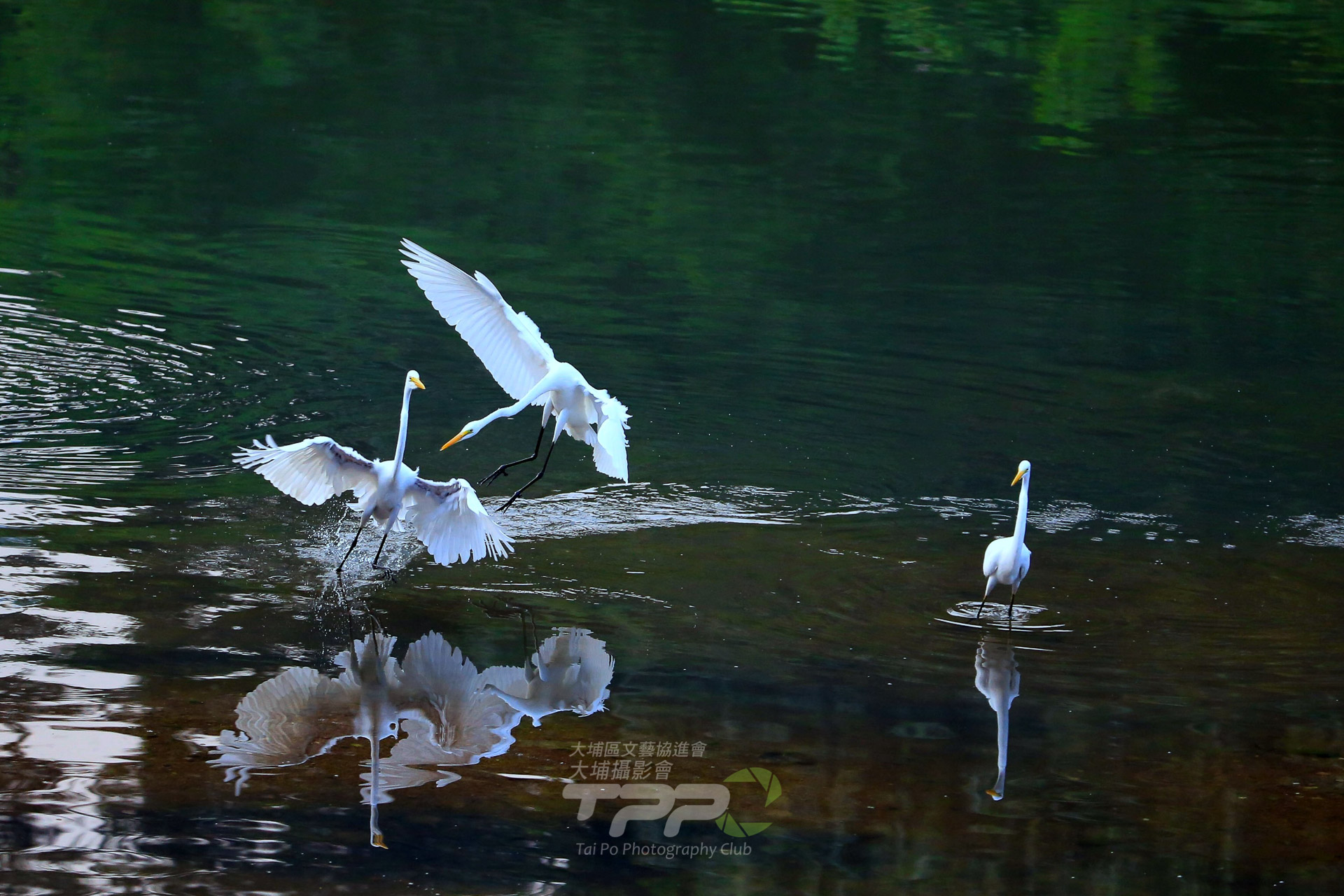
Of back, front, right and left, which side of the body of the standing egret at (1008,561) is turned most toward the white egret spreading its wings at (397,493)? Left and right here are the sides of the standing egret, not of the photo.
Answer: right

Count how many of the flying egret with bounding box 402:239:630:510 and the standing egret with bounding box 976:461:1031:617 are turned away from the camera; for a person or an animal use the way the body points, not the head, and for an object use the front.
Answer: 0

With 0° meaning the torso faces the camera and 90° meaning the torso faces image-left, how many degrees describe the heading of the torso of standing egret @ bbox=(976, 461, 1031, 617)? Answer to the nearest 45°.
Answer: approximately 0°

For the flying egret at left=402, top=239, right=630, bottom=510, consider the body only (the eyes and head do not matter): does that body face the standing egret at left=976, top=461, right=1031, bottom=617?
no

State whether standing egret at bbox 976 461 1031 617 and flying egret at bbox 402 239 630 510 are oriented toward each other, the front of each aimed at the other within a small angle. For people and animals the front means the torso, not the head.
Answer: no

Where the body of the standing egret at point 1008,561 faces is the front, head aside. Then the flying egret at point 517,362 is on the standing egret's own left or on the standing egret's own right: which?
on the standing egret's own right

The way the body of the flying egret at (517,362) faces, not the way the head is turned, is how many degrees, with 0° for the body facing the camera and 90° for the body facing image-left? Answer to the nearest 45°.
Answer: approximately 45°
